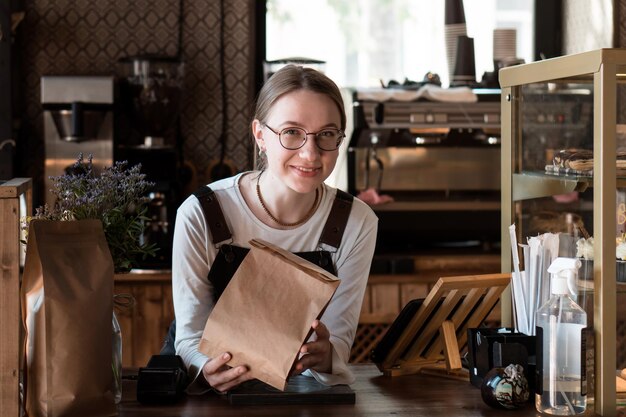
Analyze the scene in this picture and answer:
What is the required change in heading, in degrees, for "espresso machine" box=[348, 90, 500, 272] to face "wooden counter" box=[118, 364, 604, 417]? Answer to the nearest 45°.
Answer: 0° — it already faces it

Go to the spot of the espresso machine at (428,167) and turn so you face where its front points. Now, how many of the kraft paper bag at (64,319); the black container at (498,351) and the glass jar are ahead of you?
3

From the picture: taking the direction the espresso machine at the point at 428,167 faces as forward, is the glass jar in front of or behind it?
in front

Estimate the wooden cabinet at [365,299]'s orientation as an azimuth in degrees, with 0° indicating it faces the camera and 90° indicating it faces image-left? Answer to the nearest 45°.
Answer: approximately 0°

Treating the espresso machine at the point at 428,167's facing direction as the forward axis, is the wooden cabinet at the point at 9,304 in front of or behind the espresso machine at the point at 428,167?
in front
